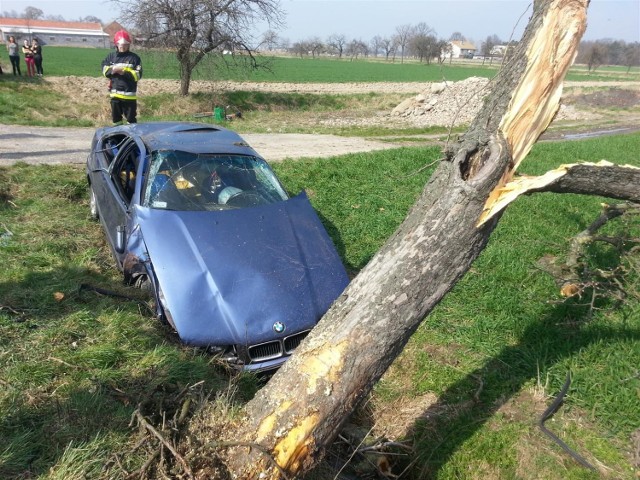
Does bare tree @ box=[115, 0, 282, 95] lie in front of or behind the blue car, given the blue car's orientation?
behind

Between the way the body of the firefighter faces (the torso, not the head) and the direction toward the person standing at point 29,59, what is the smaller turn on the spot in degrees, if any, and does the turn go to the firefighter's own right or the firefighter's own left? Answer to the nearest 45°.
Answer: approximately 180°

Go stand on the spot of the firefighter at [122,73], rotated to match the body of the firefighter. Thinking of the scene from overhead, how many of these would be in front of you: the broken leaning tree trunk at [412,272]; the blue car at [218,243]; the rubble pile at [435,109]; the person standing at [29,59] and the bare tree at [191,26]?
2

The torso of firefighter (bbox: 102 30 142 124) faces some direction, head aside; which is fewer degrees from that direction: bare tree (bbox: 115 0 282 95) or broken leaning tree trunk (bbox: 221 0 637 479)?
the broken leaning tree trunk

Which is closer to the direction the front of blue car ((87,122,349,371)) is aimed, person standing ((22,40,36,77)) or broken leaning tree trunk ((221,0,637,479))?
the broken leaning tree trunk

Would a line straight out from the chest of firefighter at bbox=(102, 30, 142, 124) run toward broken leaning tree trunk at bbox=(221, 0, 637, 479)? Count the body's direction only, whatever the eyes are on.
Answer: yes

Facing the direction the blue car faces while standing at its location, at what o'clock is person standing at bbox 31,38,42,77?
The person standing is roughly at 7 o'clock from the blue car.

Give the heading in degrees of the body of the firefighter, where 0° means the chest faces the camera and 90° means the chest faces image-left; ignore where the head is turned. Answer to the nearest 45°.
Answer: approximately 0°

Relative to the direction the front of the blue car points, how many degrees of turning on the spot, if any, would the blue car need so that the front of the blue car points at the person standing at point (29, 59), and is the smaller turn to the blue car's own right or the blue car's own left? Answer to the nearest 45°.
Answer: approximately 135° to the blue car's own left

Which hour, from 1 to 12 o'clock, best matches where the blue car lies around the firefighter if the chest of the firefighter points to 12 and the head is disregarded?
The blue car is roughly at 12 o'clock from the firefighter.

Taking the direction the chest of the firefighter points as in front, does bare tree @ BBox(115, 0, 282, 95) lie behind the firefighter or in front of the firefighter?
behind

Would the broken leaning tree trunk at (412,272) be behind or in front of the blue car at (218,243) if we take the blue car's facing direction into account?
in front
